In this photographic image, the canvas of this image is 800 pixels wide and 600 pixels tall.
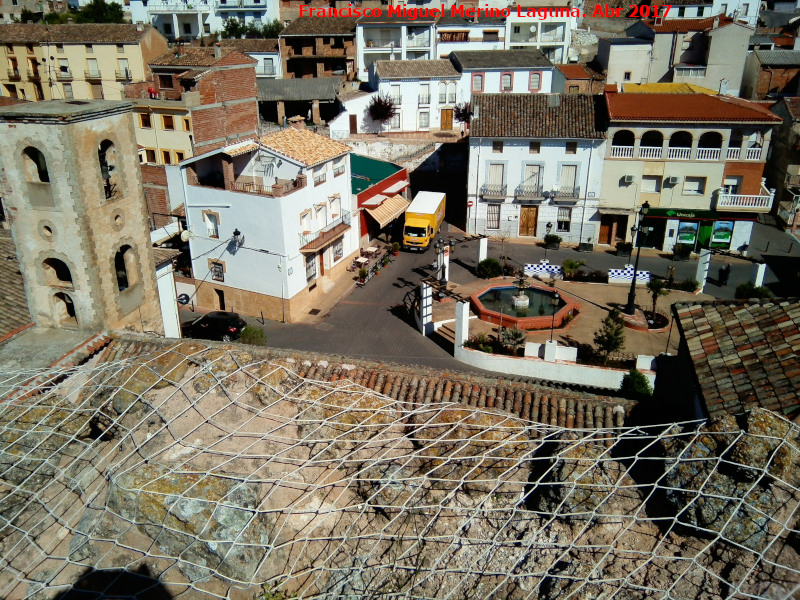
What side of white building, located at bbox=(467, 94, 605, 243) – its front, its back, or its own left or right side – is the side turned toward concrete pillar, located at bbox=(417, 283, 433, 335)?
front

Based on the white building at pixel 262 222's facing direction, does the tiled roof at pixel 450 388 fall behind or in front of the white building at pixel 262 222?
in front

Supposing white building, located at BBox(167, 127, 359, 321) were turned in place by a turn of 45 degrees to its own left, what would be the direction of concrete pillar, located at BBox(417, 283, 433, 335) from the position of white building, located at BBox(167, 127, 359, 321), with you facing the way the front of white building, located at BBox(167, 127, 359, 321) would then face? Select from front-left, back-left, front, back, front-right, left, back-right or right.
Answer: front-right

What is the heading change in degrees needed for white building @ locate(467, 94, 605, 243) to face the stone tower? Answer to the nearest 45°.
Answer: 0° — it already faces it

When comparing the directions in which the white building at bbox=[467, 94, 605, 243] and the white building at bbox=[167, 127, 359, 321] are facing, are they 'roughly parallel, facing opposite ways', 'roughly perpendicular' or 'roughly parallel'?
roughly perpendicular

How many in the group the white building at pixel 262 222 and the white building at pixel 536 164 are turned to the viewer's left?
0

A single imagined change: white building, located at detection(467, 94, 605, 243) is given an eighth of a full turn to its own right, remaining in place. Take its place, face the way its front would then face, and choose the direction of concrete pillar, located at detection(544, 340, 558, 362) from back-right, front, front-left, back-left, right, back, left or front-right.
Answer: front-left

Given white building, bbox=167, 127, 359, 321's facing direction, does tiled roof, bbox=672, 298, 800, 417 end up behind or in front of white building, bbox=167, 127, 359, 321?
in front

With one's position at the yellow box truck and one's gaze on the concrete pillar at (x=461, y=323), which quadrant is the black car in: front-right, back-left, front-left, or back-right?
front-right

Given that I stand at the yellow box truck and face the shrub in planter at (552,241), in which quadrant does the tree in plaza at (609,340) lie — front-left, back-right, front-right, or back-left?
front-right

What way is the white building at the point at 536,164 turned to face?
toward the camera

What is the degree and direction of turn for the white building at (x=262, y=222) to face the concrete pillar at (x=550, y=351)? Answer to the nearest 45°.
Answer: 0° — it already faces it

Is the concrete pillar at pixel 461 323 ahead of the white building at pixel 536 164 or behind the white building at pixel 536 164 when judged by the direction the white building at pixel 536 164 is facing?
ahead

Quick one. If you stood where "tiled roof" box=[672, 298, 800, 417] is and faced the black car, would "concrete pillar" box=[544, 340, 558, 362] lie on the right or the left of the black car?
right

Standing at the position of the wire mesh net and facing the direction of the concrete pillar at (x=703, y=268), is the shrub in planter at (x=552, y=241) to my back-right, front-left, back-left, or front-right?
front-left
